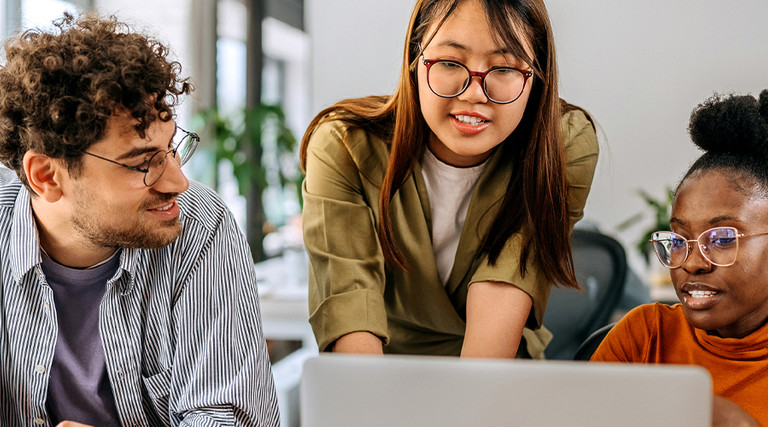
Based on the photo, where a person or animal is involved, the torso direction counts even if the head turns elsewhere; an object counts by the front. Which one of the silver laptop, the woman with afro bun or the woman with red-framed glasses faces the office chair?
the silver laptop

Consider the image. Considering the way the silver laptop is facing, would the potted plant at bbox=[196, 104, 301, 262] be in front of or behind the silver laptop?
in front

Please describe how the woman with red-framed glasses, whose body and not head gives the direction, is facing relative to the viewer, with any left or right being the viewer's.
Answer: facing the viewer

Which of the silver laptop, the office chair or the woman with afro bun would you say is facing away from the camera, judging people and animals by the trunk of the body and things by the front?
the silver laptop

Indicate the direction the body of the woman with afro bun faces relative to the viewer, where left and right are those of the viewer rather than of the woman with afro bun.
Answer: facing the viewer and to the left of the viewer

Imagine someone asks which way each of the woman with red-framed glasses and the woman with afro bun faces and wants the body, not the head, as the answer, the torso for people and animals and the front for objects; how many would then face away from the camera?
0

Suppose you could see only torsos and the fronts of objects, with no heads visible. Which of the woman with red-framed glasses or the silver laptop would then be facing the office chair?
the silver laptop

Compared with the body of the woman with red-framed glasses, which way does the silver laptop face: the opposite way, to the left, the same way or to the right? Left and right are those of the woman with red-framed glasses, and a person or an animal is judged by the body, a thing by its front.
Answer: the opposite way

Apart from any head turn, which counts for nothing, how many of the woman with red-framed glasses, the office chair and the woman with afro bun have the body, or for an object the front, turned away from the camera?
0

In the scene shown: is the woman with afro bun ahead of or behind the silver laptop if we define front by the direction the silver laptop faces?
ahead

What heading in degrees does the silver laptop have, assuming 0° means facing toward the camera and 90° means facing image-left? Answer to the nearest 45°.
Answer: approximately 180°

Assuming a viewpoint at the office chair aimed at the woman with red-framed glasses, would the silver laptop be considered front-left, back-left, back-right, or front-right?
front-left

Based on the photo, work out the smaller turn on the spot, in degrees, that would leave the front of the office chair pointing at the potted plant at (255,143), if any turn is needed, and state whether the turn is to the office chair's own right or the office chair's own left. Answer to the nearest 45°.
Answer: approximately 90° to the office chair's own right

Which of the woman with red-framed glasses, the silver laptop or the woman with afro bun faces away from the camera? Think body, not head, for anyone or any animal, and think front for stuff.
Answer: the silver laptop

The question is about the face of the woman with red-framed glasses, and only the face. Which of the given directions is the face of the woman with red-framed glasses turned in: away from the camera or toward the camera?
toward the camera

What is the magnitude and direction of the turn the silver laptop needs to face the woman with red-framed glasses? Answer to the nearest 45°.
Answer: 0° — it already faces them

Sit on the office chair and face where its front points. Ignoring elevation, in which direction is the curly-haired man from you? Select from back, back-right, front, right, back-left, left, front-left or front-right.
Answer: front

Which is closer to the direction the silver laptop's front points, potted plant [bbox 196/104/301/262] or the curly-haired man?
the potted plant

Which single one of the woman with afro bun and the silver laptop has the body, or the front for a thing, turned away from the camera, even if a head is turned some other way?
the silver laptop
